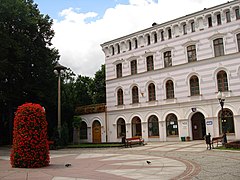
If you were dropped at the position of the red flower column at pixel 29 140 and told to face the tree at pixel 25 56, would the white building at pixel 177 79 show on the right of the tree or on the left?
right

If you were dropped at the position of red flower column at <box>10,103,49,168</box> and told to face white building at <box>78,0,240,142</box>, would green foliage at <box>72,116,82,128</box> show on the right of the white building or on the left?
left

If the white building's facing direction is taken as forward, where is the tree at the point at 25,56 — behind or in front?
in front

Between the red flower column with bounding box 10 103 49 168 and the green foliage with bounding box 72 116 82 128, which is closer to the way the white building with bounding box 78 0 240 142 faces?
the red flower column

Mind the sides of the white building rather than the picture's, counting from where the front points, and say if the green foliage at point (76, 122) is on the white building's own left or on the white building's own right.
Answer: on the white building's own right

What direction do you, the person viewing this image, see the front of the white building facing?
facing the viewer and to the left of the viewer

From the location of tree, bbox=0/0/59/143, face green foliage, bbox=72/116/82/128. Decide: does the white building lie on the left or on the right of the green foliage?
right

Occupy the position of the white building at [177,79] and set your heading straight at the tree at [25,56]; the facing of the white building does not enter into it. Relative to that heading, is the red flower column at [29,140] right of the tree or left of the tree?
left

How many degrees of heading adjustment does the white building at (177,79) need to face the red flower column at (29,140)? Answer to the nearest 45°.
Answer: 0° — it already faces it
